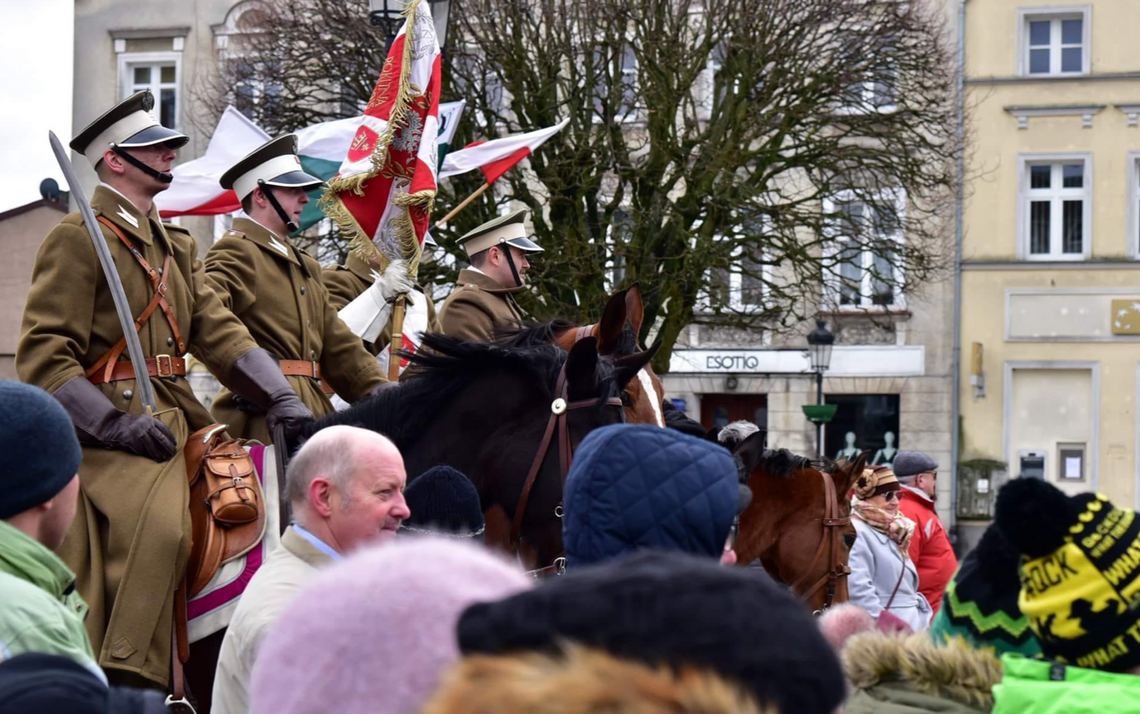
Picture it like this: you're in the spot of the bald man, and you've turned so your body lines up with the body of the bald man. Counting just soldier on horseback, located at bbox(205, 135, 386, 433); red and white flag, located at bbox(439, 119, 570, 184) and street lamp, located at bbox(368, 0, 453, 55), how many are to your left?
3

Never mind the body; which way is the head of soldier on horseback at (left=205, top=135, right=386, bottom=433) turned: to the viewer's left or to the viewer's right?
to the viewer's right

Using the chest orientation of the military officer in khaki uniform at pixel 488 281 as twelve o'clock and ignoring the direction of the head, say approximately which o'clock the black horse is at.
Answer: The black horse is roughly at 3 o'clock from the military officer in khaki uniform.

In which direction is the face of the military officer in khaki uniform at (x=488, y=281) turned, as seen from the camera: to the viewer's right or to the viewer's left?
to the viewer's right

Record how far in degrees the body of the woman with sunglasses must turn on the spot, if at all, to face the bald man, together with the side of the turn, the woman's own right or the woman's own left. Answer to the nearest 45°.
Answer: approximately 45° to the woman's own right

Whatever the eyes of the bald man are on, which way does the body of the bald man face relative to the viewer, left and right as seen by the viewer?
facing to the right of the viewer

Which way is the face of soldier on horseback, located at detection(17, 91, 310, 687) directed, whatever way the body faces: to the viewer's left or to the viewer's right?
to the viewer's right

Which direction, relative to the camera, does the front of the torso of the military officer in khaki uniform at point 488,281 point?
to the viewer's right

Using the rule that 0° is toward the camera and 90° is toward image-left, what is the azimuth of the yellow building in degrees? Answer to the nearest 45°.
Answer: approximately 0°

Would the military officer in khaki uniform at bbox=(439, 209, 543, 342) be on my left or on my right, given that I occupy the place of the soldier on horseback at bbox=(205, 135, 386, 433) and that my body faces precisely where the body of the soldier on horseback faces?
on my left
